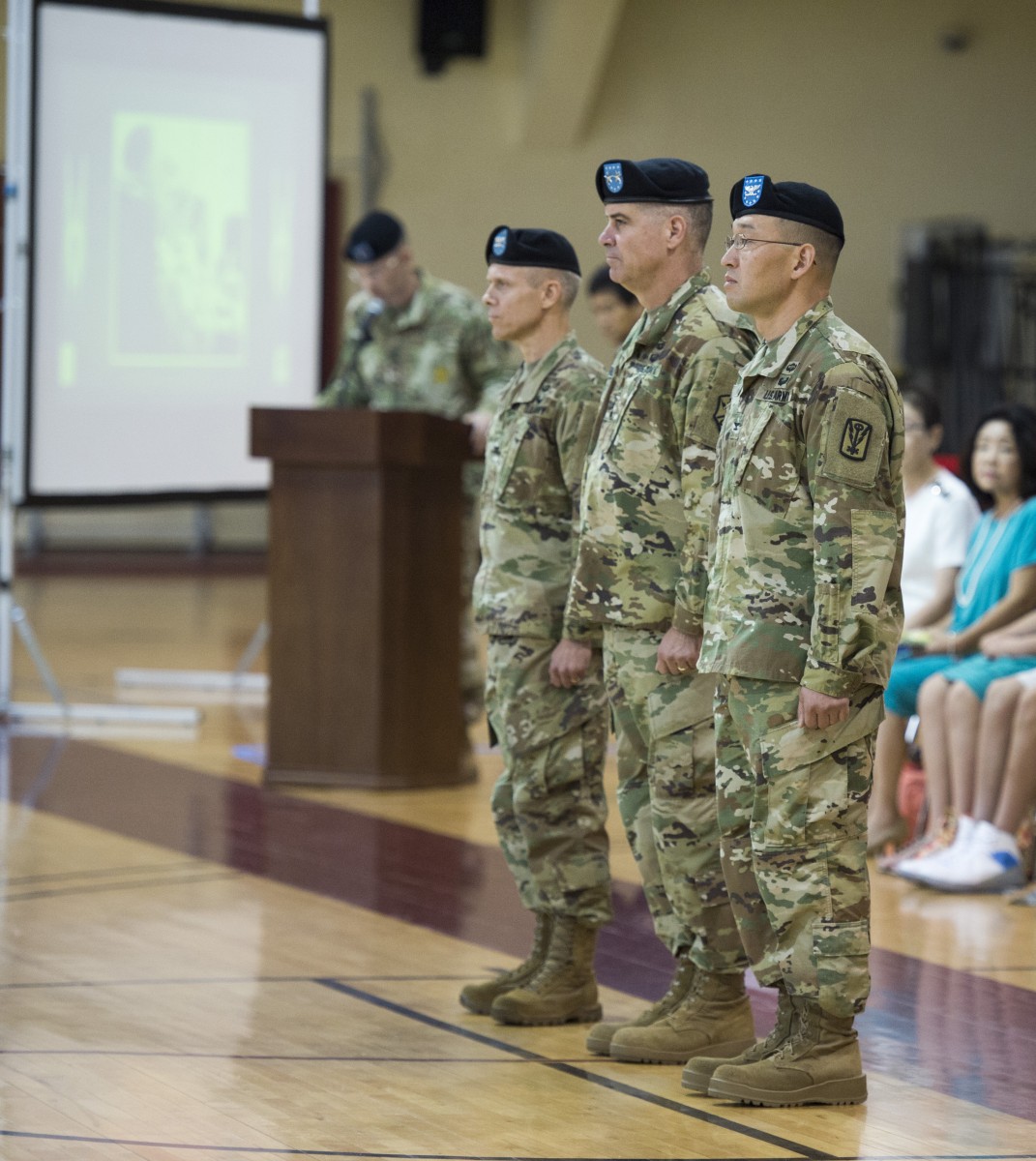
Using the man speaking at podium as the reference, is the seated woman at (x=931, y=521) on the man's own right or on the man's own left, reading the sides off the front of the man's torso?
on the man's own left

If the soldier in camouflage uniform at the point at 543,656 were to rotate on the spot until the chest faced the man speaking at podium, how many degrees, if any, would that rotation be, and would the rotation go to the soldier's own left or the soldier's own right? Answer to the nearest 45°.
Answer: approximately 90° to the soldier's own right

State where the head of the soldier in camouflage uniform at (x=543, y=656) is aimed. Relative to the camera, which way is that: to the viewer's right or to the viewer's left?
to the viewer's left

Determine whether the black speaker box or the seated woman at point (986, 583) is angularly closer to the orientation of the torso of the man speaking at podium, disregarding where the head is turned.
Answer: the seated woman

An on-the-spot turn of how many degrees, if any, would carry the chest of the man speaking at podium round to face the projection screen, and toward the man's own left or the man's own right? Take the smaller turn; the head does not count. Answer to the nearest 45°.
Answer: approximately 90° to the man's own right

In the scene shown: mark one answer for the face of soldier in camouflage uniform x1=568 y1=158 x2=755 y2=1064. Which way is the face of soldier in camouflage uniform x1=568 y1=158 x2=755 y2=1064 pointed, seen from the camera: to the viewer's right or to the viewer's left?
to the viewer's left

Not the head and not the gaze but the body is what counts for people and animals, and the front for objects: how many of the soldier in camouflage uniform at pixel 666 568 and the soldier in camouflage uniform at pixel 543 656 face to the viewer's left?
2

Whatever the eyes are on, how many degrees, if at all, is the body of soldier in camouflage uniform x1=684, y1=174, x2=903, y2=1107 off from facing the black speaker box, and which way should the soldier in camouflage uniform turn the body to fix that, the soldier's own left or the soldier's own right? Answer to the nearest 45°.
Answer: approximately 90° to the soldier's own right

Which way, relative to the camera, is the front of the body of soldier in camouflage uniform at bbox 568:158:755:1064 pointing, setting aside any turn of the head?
to the viewer's left

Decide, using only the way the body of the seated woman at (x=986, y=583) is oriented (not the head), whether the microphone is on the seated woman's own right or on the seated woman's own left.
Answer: on the seated woman's own right

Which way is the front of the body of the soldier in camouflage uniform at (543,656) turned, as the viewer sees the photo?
to the viewer's left

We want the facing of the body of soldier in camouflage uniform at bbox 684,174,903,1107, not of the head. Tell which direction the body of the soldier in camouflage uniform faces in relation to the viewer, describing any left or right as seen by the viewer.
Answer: facing to the left of the viewer
